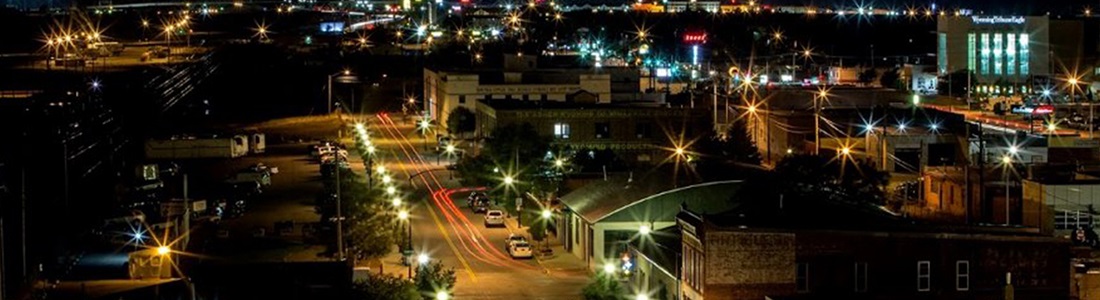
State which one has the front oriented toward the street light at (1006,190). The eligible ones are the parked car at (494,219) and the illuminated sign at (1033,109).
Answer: the illuminated sign

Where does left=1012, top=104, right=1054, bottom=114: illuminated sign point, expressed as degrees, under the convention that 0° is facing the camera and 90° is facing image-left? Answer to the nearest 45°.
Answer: approximately 0°

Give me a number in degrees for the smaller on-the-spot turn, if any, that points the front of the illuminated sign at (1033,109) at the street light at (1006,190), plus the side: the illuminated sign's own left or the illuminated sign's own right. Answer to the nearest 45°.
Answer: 0° — it already faces it

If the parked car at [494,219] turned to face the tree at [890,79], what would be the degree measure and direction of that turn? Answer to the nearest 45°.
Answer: approximately 45° to its right

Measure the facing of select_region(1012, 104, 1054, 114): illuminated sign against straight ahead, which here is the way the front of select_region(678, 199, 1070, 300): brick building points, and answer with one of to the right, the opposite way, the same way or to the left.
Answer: to the left

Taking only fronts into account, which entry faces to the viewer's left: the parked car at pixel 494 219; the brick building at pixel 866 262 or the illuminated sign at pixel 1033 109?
the brick building

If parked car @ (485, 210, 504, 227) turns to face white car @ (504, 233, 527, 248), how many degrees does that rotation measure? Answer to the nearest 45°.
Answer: approximately 180°

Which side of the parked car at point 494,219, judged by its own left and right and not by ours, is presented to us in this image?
back

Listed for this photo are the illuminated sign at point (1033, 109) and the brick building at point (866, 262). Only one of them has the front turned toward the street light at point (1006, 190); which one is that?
the illuminated sign

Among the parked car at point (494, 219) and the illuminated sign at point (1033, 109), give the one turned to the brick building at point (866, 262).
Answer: the illuminated sign

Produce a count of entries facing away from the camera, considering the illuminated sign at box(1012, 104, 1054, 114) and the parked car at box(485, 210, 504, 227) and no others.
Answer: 1

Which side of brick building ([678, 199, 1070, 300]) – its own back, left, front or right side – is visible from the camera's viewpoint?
left

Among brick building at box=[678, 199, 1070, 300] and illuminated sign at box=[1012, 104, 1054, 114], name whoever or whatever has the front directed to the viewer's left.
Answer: the brick building
